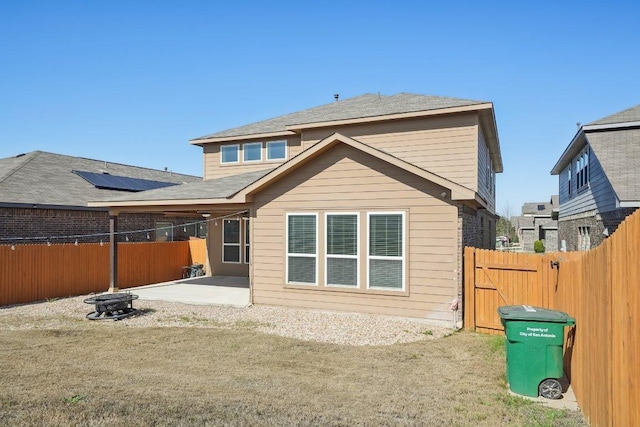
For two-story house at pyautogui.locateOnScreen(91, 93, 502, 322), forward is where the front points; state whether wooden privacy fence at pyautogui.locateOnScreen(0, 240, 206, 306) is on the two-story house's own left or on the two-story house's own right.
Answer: on the two-story house's own left

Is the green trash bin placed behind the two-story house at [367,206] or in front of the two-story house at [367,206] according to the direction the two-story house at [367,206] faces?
behind

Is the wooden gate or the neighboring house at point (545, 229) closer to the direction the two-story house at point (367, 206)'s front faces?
the neighboring house

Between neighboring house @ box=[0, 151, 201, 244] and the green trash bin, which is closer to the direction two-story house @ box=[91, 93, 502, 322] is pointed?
the neighboring house

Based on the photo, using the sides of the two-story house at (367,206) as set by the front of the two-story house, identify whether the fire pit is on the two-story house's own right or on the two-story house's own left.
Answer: on the two-story house's own left

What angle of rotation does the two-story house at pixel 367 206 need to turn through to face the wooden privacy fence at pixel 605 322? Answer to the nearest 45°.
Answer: approximately 180°

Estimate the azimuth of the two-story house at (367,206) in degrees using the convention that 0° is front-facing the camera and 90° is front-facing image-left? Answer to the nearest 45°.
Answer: approximately 180°

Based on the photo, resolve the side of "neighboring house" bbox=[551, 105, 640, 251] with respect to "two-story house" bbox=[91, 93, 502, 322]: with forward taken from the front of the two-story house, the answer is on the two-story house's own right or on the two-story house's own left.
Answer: on the two-story house's own right
